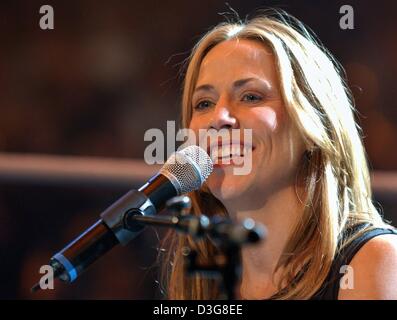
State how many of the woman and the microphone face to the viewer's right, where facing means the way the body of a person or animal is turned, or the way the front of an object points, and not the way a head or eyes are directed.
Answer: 1

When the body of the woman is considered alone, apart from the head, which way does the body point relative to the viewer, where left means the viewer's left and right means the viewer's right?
facing the viewer and to the left of the viewer

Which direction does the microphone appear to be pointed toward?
to the viewer's right

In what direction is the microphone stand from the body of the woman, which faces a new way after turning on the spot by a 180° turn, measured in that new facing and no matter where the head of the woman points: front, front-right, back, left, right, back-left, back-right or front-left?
back-right

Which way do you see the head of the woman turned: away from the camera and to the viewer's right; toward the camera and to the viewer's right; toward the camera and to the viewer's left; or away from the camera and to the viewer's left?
toward the camera and to the viewer's left
